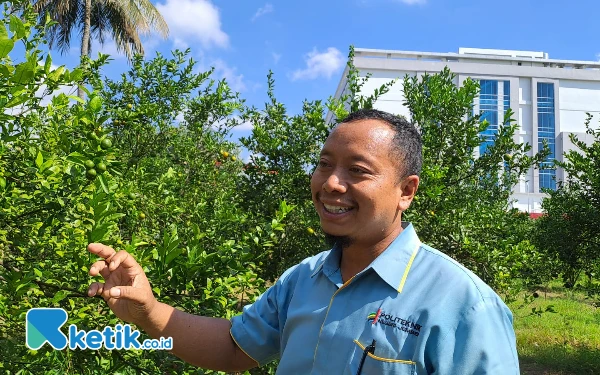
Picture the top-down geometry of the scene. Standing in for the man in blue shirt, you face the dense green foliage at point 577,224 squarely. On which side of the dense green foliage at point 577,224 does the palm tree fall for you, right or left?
left

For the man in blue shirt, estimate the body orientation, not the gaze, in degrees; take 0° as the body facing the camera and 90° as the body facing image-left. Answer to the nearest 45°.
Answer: approximately 45°

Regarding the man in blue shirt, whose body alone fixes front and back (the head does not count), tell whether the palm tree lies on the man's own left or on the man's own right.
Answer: on the man's own right

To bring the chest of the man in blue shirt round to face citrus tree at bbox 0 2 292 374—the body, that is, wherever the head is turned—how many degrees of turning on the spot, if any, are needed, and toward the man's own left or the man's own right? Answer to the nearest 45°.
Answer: approximately 90° to the man's own right

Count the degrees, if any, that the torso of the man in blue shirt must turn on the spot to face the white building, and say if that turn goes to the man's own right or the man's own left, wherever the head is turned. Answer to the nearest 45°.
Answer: approximately 135° to the man's own right

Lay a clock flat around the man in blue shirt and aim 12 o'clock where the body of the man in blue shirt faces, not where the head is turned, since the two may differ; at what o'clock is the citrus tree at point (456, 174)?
The citrus tree is roughly at 5 o'clock from the man in blue shirt.

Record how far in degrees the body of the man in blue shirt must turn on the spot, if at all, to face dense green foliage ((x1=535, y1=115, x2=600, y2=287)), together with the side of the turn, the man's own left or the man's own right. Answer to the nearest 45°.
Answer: approximately 180°

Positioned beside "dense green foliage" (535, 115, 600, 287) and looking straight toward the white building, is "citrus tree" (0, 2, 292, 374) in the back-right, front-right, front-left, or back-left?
back-left
